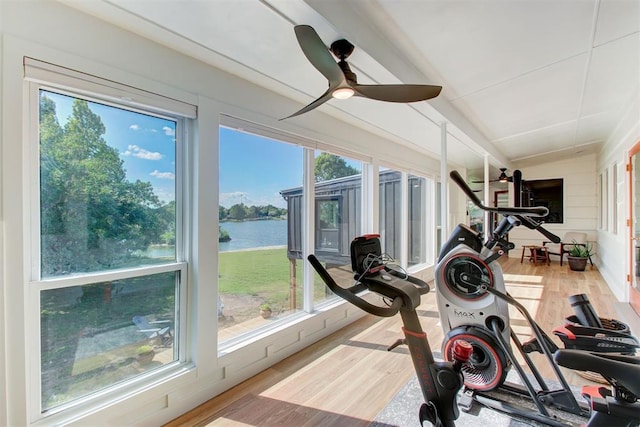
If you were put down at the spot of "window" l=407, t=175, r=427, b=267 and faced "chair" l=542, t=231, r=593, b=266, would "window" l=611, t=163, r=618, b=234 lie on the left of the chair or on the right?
right

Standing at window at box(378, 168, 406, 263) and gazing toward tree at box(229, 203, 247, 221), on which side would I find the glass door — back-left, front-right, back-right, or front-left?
back-right

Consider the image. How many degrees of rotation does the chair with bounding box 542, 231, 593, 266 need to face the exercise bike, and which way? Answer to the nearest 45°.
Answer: approximately 45° to its left

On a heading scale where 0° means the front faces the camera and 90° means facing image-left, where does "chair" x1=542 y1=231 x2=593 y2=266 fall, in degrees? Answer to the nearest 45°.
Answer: approximately 45°

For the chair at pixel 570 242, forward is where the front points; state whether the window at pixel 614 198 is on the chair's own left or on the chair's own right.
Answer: on the chair's own left

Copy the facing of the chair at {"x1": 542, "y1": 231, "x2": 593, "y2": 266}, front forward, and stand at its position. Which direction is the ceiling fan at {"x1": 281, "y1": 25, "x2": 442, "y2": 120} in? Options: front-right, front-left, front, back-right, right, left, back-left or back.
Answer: front-left
